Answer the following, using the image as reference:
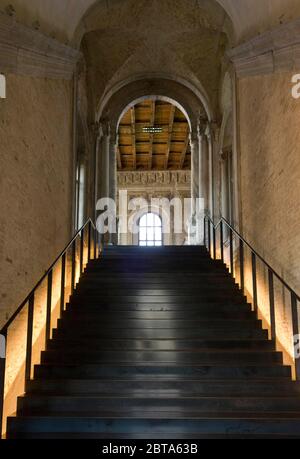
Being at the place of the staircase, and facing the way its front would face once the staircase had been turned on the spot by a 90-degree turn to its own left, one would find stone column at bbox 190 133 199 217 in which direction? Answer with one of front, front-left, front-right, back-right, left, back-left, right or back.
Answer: left

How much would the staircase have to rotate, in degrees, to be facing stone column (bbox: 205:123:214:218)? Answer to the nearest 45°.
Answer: approximately 180°

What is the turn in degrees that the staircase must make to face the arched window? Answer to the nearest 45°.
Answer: approximately 180°

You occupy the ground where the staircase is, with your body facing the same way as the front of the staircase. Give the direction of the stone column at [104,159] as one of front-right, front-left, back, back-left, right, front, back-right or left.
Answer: back

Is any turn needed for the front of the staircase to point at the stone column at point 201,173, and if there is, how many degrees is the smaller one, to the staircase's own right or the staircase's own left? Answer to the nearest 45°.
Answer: approximately 180°

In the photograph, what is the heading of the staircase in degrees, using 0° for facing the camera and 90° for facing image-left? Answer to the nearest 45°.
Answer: approximately 0°
